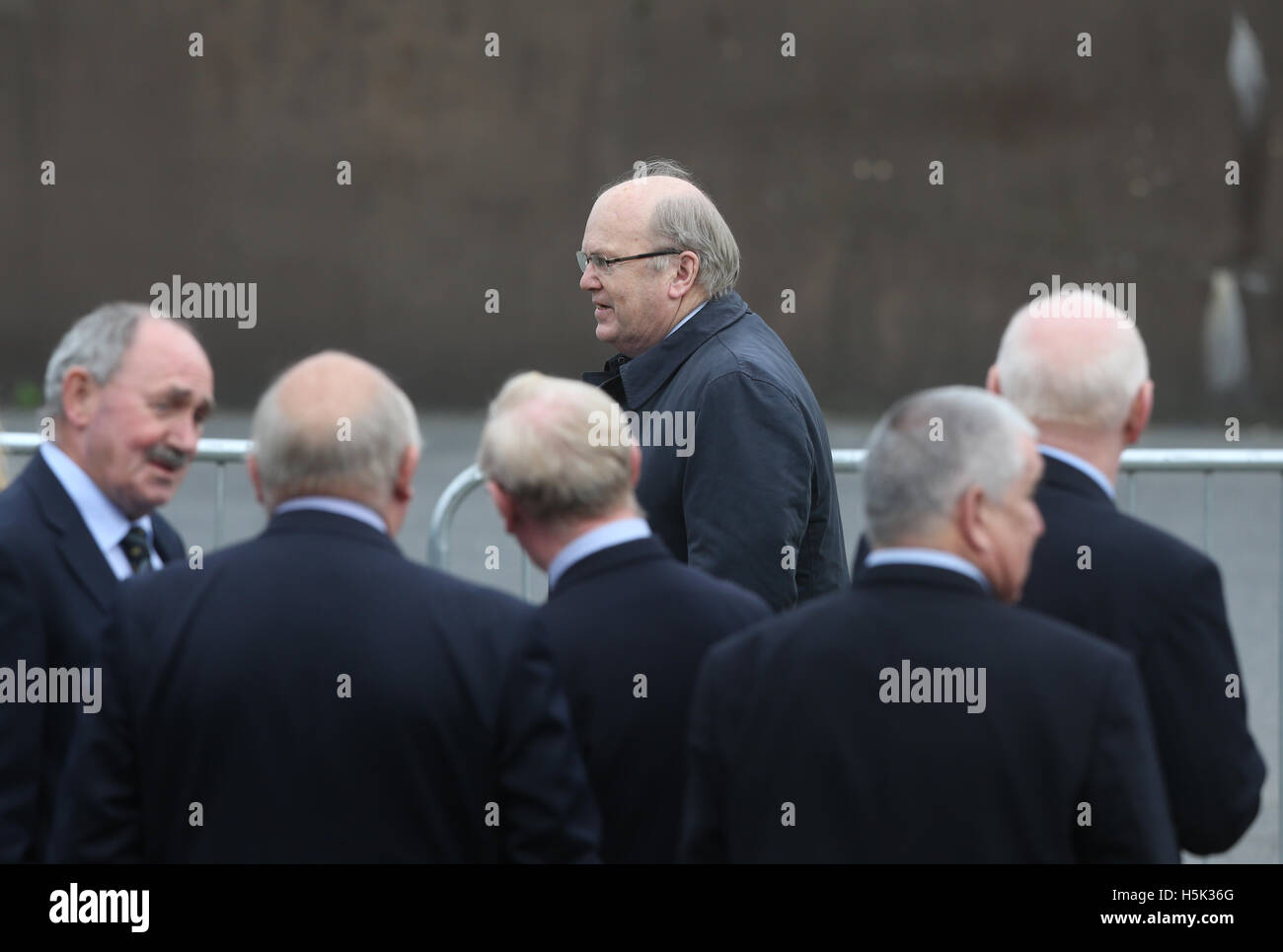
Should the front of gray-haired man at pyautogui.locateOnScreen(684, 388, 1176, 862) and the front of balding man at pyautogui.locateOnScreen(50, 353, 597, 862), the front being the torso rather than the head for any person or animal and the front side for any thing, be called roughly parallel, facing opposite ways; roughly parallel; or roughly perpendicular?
roughly parallel

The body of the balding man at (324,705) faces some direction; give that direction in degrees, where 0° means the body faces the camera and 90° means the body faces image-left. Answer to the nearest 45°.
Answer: approximately 180°

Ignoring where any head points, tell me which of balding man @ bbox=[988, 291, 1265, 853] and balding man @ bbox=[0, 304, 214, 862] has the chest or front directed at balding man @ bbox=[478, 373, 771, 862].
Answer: balding man @ bbox=[0, 304, 214, 862]

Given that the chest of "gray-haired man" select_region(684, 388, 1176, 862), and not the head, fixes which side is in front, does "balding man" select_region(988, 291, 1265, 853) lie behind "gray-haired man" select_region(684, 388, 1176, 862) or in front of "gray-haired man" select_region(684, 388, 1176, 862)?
in front

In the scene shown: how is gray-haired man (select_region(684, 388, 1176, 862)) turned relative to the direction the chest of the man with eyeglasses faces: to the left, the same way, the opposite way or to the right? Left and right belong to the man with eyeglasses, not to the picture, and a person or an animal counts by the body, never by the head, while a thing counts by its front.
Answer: to the right

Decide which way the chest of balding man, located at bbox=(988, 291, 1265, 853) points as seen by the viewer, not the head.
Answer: away from the camera

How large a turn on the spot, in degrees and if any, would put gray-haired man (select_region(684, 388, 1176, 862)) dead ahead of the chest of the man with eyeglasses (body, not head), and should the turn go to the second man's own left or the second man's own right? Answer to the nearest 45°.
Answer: approximately 90° to the second man's own left

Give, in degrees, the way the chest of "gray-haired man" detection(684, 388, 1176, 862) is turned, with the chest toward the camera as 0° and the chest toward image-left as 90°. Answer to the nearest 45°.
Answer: approximately 180°

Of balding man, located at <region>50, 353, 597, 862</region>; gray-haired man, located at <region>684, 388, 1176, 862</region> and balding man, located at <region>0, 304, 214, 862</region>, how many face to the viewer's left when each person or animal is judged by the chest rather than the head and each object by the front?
0

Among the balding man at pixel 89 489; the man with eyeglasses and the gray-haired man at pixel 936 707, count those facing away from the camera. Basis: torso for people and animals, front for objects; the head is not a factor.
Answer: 1

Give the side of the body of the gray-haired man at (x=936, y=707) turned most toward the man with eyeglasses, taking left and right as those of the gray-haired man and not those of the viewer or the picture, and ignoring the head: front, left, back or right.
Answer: front

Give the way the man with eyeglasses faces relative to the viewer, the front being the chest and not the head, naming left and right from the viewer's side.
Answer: facing to the left of the viewer

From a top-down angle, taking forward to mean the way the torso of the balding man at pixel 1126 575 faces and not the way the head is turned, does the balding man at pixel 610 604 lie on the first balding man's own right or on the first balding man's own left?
on the first balding man's own left

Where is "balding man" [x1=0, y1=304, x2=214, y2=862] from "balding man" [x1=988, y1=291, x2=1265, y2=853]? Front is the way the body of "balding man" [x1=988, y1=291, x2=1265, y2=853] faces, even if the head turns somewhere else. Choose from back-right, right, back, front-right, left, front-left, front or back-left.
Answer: left
